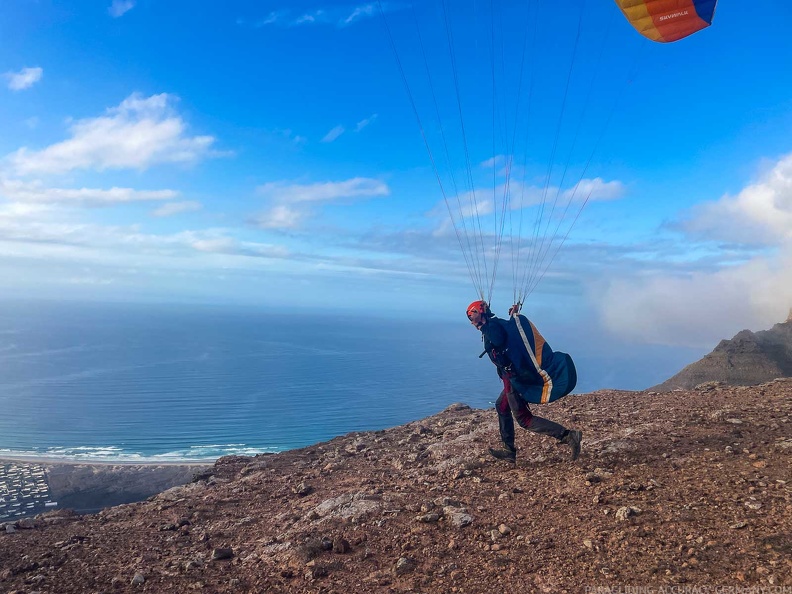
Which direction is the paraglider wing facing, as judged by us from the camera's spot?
facing to the left of the viewer
